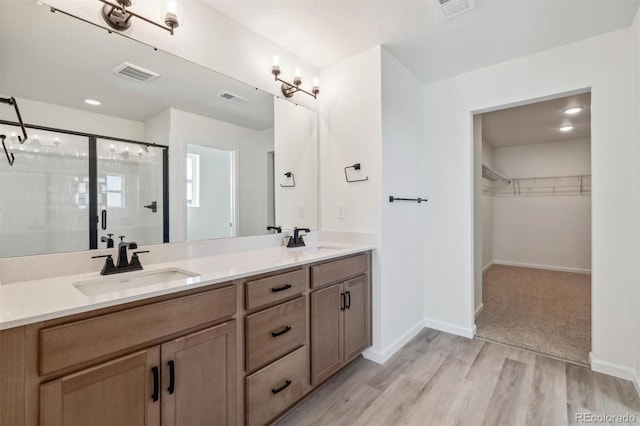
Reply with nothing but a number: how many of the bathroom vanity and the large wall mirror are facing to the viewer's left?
0

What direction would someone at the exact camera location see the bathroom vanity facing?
facing the viewer and to the right of the viewer

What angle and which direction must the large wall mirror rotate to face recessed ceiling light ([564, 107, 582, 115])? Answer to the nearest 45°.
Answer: approximately 45° to its left

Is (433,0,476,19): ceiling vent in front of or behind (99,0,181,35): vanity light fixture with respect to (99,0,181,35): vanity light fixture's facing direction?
in front

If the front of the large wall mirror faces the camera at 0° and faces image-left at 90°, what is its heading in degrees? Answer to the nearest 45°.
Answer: approximately 315°

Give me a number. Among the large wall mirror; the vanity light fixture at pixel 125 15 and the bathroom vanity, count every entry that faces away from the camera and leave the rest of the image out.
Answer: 0

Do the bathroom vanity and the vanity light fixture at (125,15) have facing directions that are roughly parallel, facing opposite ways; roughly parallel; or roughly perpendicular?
roughly parallel

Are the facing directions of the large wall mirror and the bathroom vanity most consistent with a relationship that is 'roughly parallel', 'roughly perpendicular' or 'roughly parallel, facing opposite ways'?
roughly parallel

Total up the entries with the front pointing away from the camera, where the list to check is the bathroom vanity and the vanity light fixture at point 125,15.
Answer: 0
